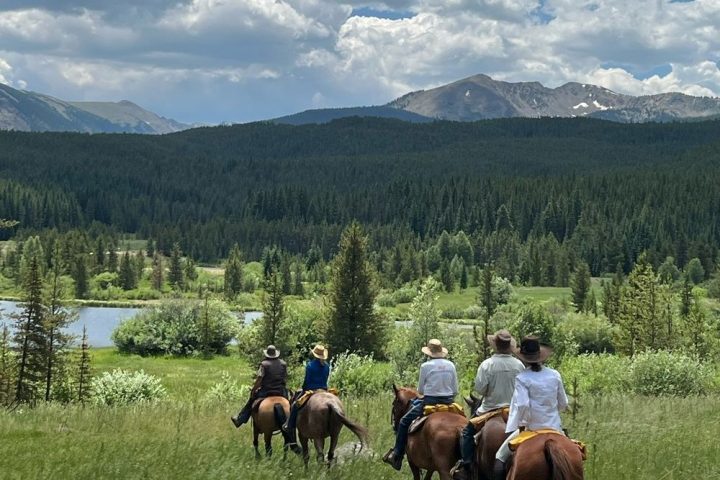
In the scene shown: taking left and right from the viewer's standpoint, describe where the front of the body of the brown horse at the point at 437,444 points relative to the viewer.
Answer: facing away from the viewer and to the left of the viewer

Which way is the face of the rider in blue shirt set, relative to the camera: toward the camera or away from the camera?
away from the camera

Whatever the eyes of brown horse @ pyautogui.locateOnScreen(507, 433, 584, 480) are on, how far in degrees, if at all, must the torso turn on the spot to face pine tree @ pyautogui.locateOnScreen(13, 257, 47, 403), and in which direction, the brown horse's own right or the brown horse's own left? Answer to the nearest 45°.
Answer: approximately 45° to the brown horse's own left

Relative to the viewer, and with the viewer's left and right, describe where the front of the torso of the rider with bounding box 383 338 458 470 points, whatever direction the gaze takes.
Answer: facing away from the viewer and to the left of the viewer

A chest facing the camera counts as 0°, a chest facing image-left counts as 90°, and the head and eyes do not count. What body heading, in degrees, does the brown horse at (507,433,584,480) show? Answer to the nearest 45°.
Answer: approximately 180°

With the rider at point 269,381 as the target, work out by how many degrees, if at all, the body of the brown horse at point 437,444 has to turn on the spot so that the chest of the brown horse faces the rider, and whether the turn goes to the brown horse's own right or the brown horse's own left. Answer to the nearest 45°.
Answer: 0° — it already faces them

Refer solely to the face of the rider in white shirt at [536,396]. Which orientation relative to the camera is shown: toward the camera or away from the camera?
away from the camera

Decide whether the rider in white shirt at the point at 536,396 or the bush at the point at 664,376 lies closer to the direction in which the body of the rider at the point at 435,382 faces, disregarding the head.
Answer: the bush

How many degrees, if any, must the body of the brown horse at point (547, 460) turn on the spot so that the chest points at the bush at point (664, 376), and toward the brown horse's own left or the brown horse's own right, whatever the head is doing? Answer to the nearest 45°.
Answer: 0° — it already faces it

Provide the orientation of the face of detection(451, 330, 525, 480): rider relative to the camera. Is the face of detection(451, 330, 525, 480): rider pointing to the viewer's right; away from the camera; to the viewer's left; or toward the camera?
away from the camera

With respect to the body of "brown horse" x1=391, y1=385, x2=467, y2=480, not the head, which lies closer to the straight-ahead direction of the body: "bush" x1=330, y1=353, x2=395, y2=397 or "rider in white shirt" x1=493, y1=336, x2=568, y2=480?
the bush
